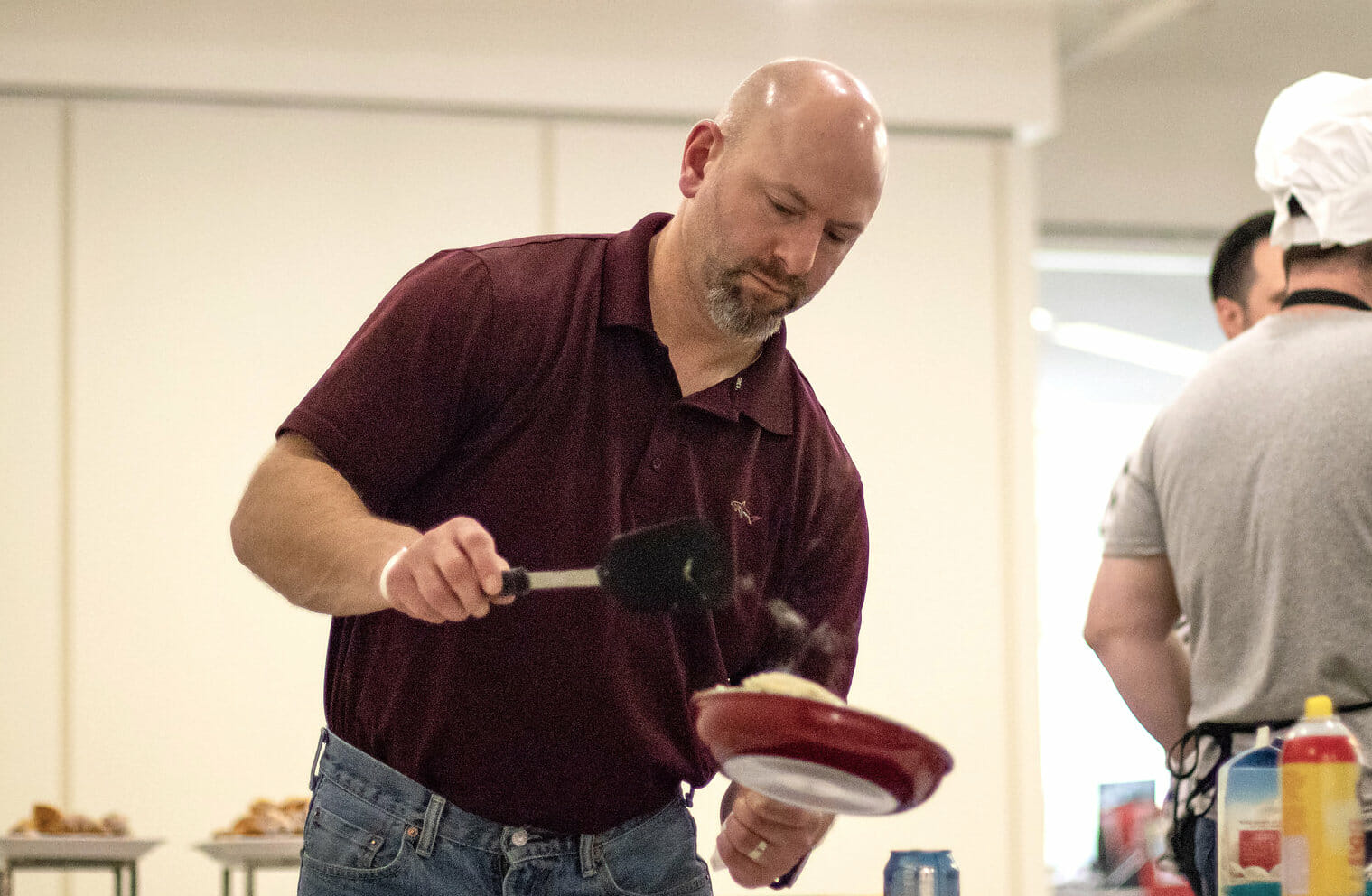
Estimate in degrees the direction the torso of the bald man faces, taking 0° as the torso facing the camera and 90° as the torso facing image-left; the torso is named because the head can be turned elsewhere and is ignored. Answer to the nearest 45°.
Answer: approximately 315°

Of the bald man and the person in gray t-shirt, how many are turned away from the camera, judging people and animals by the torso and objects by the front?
1

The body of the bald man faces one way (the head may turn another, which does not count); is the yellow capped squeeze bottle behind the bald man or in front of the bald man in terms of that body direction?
in front

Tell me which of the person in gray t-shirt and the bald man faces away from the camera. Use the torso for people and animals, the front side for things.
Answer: the person in gray t-shirt

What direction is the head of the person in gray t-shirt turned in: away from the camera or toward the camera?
away from the camera

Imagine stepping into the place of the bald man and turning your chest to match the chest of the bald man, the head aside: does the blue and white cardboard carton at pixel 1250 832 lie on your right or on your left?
on your left

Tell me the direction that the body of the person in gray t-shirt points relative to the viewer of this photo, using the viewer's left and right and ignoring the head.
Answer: facing away from the viewer

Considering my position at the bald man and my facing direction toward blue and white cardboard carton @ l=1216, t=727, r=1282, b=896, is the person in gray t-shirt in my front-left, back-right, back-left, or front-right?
front-left

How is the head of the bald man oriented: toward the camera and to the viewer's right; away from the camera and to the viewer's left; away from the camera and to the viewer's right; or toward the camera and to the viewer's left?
toward the camera and to the viewer's right
